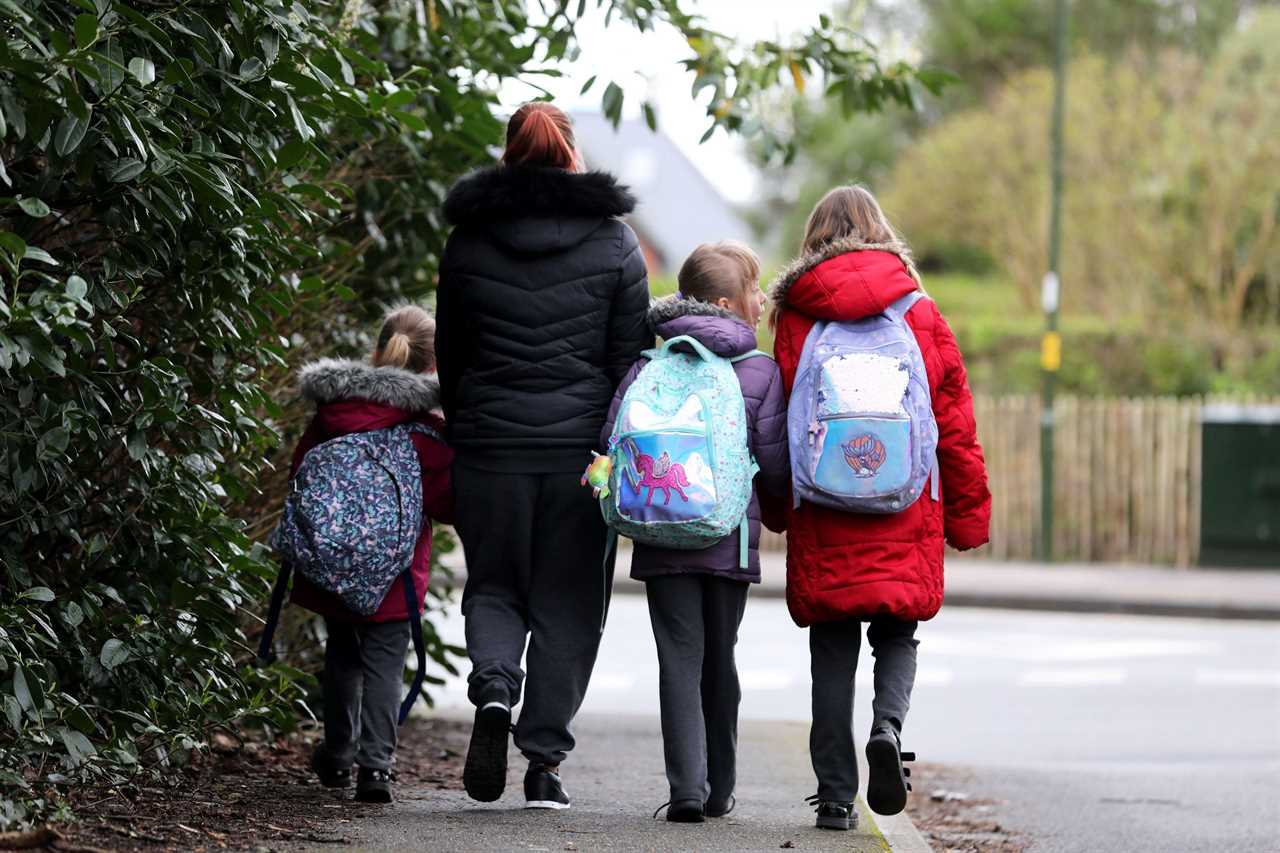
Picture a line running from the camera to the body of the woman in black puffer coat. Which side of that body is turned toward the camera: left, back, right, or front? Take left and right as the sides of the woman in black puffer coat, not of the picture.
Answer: back

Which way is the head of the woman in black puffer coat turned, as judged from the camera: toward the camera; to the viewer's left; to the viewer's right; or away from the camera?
away from the camera

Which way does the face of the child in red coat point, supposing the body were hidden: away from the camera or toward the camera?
away from the camera

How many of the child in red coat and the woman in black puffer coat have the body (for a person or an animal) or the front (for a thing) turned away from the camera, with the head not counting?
2

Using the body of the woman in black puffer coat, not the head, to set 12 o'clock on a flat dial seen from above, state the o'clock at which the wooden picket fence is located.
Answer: The wooden picket fence is roughly at 1 o'clock from the woman in black puffer coat.

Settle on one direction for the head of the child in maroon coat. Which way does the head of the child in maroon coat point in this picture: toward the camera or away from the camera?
away from the camera

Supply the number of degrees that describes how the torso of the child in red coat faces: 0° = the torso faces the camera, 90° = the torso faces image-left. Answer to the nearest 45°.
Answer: approximately 180°

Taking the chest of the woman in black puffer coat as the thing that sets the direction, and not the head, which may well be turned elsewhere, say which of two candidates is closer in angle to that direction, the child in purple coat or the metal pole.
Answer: the metal pole
